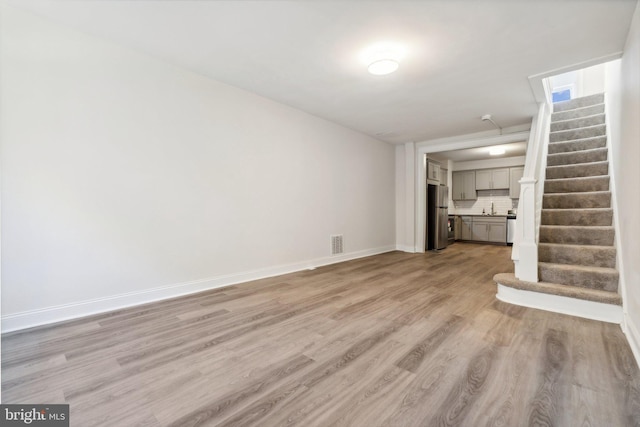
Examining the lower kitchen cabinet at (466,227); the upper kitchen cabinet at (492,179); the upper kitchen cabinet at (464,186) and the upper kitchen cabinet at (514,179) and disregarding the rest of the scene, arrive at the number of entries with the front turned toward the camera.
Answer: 4

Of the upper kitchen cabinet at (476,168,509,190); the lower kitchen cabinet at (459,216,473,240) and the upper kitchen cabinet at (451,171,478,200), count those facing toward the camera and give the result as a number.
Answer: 3

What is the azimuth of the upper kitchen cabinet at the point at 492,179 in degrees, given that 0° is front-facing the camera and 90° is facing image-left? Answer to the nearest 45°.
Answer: approximately 0°

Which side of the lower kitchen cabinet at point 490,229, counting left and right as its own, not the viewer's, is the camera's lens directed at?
front

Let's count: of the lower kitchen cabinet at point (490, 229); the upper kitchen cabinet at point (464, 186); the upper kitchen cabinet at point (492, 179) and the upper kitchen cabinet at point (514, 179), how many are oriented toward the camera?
4

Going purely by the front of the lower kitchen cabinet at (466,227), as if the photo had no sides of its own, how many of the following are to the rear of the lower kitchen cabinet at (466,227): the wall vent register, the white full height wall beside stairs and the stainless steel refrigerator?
0

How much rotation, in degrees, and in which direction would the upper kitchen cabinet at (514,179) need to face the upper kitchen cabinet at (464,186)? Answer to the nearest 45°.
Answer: approximately 90° to its right

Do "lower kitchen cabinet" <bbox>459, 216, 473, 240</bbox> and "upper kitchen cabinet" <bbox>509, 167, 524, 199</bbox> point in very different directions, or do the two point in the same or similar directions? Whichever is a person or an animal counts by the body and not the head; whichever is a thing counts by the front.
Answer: same or similar directions

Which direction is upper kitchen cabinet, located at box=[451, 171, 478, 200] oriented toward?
toward the camera

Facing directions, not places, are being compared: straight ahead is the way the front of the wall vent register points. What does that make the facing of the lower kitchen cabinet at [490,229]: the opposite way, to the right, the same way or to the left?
to the right

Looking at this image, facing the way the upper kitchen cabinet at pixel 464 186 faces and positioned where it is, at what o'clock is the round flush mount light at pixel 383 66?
The round flush mount light is roughly at 12 o'clock from the upper kitchen cabinet.

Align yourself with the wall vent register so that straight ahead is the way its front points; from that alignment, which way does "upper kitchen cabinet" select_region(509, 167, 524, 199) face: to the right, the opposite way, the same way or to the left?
to the right

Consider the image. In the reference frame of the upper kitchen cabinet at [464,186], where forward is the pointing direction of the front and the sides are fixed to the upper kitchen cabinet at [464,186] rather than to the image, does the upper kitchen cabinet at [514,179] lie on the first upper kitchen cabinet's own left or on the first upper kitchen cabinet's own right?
on the first upper kitchen cabinet's own left

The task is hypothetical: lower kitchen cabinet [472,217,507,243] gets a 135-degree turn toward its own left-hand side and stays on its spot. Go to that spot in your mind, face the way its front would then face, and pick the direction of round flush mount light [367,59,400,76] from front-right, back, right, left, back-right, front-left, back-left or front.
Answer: back-right

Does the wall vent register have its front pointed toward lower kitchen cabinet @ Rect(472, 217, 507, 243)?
no

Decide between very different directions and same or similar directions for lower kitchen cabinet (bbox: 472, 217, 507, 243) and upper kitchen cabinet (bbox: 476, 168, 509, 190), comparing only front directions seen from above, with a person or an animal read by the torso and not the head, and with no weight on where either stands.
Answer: same or similar directions

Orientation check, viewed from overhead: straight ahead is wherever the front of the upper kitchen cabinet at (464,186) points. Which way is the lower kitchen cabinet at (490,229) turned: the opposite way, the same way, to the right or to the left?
the same way

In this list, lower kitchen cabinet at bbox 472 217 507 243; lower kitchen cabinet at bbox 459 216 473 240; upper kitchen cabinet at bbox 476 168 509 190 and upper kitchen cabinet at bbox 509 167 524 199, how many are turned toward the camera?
4

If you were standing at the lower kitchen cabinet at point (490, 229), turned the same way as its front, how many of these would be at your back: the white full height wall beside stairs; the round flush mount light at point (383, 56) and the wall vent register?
0
